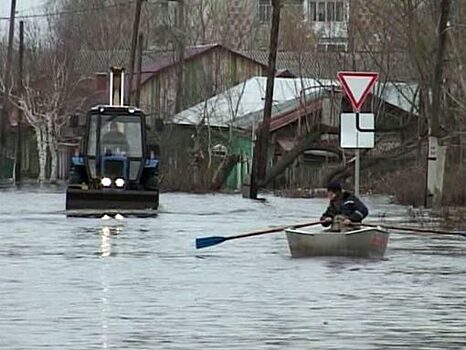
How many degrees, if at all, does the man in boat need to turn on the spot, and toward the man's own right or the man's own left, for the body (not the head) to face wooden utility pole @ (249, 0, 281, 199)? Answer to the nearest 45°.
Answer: approximately 135° to the man's own right

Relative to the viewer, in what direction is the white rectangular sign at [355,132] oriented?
toward the camera

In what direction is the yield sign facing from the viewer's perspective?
toward the camera

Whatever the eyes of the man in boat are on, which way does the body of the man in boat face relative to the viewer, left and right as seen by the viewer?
facing the viewer and to the left of the viewer

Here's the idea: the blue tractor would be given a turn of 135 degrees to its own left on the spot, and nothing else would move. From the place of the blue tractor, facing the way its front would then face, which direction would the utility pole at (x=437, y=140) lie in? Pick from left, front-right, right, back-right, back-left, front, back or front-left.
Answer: front-right

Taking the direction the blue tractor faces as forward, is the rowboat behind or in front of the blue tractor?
in front
